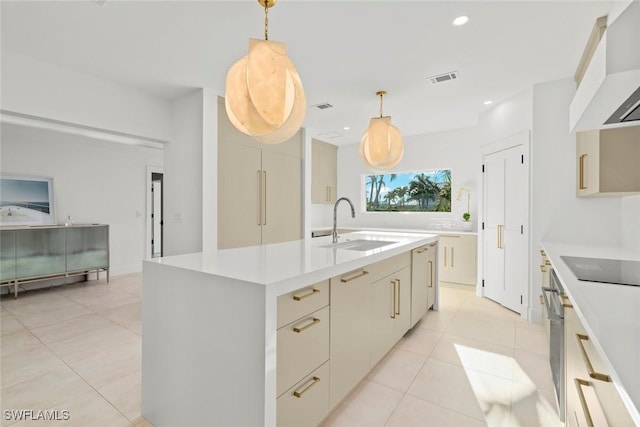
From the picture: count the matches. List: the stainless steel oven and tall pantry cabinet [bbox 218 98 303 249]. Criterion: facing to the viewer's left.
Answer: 1

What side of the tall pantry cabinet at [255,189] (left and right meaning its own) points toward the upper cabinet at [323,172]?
left

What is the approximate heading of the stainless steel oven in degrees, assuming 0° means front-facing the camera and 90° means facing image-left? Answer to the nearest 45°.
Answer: approximately 90°

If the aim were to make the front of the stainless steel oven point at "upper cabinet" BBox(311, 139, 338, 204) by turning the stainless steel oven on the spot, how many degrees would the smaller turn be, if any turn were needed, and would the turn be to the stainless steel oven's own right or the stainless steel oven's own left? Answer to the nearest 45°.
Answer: approximately 45° to the stainless steel oven's own right

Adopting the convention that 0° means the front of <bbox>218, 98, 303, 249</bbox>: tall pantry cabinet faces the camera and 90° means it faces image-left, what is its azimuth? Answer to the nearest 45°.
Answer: approximately 315°

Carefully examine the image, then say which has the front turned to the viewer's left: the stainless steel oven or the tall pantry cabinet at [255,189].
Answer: the stainless steel oven

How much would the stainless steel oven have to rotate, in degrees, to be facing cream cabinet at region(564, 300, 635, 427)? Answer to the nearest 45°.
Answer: approximately 90° to its left

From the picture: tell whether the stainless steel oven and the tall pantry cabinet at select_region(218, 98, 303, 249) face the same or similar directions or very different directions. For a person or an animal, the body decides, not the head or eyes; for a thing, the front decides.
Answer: very different directions

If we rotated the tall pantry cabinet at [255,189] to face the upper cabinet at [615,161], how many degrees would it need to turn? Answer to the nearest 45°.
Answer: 0° — it already faces it
